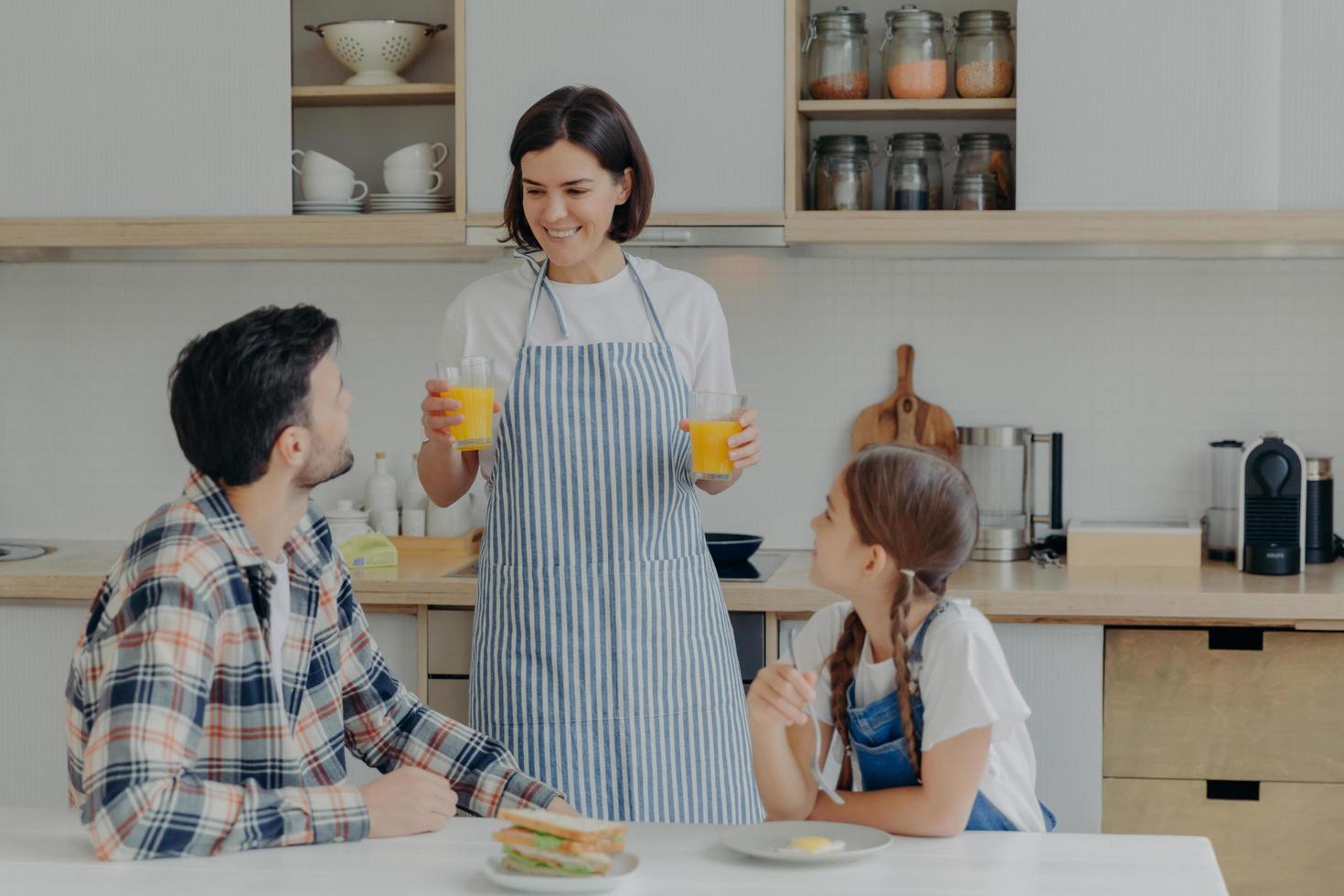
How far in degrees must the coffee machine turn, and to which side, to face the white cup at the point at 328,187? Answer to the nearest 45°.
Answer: approximately 90° to its right

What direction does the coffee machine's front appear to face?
toward the camera

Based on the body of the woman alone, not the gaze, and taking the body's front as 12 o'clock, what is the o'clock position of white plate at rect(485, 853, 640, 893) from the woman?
The white plate is roughly at 12 o'clock from the woman.

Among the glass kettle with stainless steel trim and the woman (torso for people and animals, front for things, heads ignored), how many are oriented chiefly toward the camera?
1

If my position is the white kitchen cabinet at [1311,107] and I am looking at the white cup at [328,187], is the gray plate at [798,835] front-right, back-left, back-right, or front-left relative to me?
front-left

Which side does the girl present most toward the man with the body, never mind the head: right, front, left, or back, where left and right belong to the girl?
front

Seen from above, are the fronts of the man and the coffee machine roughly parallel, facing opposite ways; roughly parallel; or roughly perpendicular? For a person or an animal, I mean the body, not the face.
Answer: roughly perpendicular

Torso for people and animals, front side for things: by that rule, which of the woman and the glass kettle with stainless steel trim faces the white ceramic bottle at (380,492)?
the glass kettle with stainless steel trim

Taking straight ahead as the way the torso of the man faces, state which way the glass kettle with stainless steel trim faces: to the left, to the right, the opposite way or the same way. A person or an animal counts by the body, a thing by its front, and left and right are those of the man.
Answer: the opposite way

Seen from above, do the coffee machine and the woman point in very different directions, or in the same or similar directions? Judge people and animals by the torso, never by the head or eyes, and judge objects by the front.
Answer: same or similar directions

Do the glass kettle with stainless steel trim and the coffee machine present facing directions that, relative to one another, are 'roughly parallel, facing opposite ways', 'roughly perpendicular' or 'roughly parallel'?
roughly perpendicular

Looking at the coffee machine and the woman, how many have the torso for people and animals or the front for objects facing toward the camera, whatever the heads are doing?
2

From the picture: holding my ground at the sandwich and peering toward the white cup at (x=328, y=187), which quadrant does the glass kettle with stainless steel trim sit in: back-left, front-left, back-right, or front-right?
front-right

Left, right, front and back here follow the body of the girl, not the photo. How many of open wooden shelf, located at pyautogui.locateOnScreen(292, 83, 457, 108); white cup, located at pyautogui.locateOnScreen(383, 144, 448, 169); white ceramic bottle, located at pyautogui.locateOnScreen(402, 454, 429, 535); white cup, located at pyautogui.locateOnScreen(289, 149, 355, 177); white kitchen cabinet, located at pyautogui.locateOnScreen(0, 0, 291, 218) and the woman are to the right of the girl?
6

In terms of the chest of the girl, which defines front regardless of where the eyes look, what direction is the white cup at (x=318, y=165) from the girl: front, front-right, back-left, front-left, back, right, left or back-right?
right

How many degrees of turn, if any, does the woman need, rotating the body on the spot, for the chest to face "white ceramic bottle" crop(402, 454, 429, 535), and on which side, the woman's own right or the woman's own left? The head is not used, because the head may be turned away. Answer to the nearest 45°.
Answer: approximately 180°

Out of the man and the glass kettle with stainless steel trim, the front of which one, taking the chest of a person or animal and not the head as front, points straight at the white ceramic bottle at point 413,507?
the glass kettle with stainless steel trim

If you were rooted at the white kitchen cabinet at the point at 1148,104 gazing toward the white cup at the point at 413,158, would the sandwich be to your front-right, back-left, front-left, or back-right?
front-left
